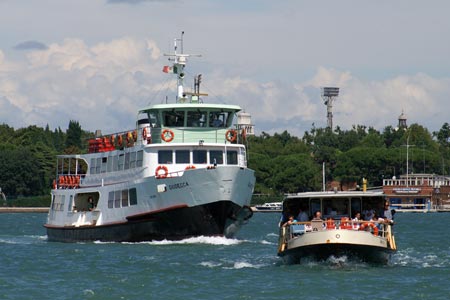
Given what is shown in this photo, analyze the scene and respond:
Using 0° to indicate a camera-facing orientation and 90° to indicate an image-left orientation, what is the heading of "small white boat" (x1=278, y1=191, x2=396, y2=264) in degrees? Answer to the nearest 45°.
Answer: approximately 0°
